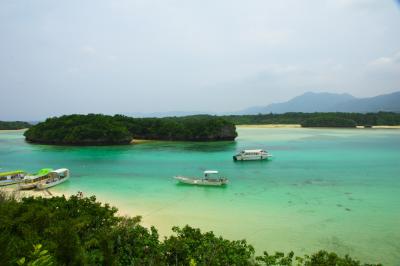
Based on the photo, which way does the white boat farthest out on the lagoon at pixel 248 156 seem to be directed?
to the viewer's right

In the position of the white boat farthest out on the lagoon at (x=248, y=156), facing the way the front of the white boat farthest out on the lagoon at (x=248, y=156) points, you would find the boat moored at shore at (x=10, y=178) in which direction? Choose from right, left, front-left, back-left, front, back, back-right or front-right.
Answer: back-right

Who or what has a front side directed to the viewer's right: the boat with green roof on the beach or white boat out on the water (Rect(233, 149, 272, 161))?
the white boat out on the water

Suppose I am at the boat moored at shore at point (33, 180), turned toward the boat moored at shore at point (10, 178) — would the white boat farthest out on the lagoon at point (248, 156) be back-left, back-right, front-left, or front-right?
back-right

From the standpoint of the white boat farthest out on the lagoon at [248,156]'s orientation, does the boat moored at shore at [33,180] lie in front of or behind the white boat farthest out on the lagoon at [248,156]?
behind

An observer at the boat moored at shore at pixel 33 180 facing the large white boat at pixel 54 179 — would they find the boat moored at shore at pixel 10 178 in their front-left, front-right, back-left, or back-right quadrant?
back-left
